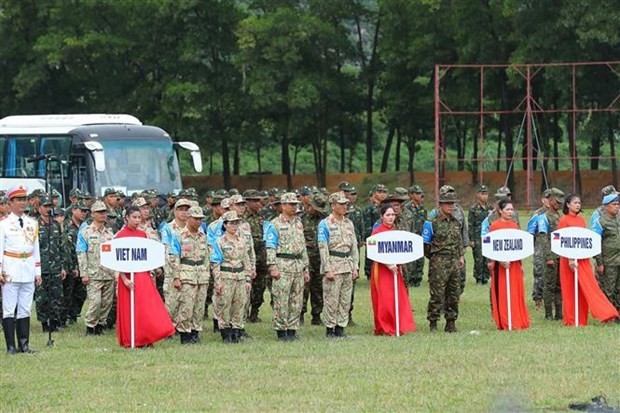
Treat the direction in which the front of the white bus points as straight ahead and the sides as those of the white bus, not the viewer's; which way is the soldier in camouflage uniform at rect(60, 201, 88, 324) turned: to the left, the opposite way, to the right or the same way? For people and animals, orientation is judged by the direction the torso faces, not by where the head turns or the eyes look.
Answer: the same way

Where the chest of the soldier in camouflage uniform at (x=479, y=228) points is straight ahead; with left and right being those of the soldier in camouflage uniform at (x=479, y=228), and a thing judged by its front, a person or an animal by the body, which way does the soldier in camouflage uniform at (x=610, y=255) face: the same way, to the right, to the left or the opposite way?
the same way

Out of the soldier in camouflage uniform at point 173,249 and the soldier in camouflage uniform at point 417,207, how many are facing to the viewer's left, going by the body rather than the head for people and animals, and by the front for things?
0

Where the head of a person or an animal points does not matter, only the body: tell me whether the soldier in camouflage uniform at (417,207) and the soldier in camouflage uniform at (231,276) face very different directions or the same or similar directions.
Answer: same or similar directions

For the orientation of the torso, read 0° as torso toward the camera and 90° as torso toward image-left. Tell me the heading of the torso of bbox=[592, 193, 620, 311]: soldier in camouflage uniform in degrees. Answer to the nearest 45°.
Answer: approximately 315°

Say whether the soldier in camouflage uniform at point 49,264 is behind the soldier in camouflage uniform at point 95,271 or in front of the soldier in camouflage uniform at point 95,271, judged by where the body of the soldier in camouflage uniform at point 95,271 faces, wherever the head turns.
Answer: behind

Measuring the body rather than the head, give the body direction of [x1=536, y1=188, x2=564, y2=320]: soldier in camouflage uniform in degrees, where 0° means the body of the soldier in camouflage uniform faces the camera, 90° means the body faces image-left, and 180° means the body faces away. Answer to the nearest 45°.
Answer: approximately 315°

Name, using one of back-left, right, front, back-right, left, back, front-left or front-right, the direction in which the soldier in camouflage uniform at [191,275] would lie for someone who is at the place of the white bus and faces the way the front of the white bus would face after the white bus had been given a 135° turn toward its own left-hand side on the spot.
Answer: back

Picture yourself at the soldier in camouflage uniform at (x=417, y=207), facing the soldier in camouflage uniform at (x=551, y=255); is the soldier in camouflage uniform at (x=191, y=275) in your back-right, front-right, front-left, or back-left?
front-right

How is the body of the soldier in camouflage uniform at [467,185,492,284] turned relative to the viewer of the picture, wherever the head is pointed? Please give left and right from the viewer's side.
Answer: facing the viewer and to the right of the viewer

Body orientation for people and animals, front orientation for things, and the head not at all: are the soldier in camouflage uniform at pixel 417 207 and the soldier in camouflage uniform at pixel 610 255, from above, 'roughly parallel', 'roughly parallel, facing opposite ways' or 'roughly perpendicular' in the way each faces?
roughly parallel

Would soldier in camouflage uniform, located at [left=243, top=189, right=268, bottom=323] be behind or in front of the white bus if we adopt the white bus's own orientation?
in front

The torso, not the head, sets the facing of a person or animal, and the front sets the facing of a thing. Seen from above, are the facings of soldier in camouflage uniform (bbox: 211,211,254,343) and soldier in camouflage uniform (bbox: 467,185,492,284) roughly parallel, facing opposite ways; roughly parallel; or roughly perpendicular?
roughly parallel

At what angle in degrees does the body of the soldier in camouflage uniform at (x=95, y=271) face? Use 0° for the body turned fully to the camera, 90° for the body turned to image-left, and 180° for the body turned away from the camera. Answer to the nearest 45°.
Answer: approximately 315°
